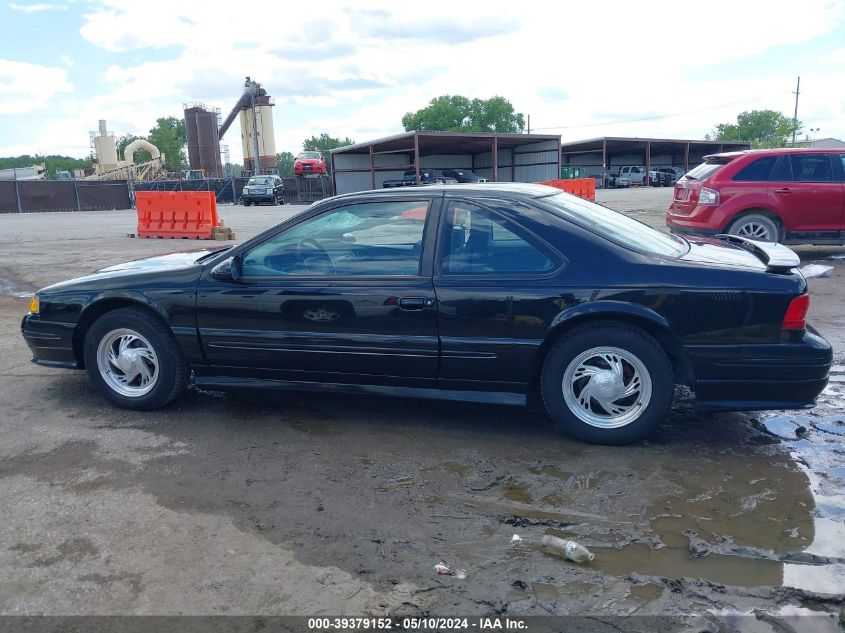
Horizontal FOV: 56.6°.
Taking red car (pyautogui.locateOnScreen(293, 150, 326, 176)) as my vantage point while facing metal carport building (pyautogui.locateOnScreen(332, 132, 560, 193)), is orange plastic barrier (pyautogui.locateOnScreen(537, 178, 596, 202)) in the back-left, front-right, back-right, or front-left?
front-right

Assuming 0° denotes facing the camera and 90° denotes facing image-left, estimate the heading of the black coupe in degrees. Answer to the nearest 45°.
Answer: approximately 90°

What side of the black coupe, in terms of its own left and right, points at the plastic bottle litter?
left

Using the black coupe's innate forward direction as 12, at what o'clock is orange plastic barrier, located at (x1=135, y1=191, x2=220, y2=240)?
The orange plastic barrier is roughly at 2 o'clock from the black coupe.

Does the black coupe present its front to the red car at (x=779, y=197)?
no

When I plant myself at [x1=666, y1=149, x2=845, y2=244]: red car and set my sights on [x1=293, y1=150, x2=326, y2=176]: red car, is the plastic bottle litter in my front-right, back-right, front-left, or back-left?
back-left

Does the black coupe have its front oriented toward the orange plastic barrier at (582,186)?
no

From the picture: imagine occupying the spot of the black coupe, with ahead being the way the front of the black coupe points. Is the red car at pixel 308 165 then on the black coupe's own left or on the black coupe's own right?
on the black coupe's own right

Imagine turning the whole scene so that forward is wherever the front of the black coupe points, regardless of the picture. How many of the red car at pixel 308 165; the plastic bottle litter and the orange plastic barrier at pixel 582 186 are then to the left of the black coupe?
1
